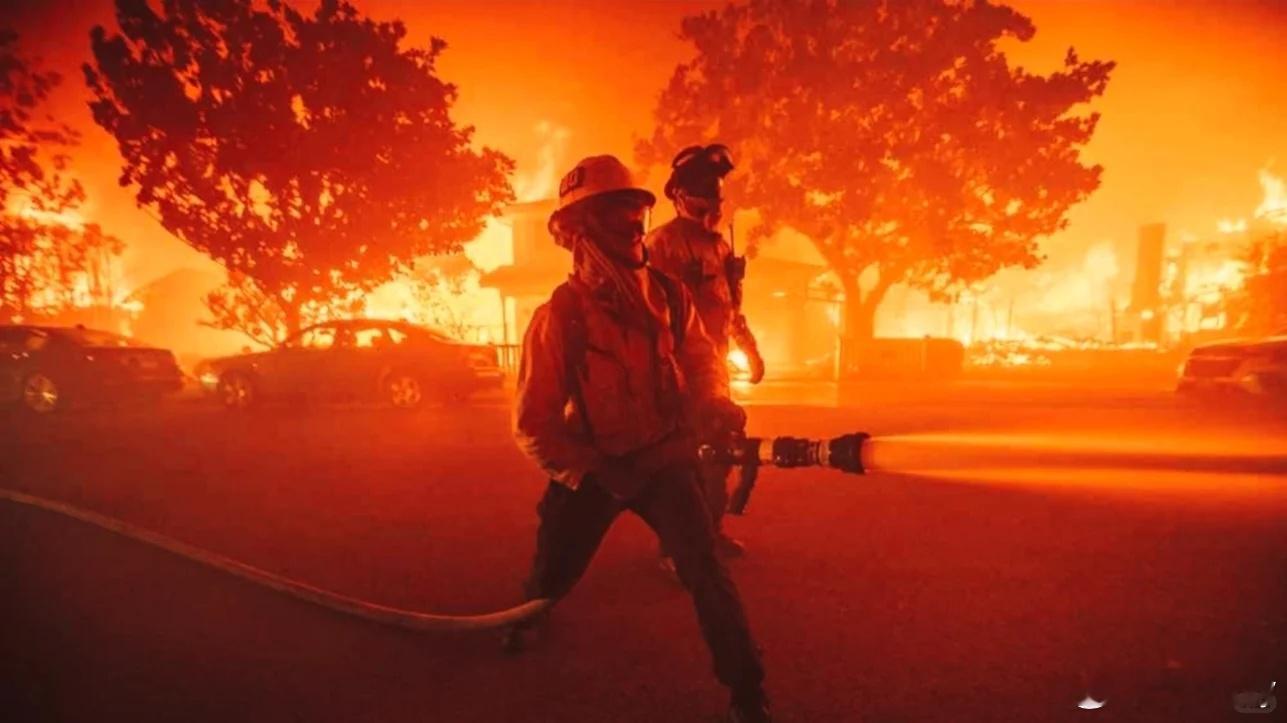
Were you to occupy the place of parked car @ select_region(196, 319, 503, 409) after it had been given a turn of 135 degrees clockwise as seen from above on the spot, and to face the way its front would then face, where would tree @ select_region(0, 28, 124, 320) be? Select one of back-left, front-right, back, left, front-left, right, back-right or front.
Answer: left

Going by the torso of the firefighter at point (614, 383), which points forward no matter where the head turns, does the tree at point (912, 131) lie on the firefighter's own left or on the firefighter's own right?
on the firefighter's own left

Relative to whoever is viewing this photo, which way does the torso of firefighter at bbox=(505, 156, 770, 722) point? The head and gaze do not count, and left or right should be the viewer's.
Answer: facing the viewer and to the right of the viewer

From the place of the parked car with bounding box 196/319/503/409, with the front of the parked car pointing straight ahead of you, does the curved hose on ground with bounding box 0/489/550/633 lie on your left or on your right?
on your left

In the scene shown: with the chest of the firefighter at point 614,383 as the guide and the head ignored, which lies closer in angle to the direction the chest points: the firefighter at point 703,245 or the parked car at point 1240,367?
the parked car

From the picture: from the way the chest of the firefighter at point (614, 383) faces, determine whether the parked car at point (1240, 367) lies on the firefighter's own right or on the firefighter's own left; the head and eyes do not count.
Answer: on the firefighter's own left

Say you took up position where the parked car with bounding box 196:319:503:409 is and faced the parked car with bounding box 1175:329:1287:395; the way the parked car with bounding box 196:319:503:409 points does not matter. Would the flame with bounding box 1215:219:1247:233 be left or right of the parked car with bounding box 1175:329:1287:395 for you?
left

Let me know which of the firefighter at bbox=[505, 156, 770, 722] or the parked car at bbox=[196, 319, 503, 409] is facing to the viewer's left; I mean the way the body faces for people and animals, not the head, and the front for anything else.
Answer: the parked car

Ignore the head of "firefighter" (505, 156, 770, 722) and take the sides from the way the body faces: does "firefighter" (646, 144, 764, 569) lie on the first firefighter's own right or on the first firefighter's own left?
on the first firefighter's own left

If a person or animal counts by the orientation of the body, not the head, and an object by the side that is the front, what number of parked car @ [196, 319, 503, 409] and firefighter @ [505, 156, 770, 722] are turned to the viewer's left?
1

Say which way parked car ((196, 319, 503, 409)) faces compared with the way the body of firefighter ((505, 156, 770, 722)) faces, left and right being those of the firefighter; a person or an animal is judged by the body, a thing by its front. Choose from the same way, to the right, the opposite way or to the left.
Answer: to the right

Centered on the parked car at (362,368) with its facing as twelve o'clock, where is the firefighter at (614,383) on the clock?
The firefighter is roughly at 9 o'clock from the parked car.

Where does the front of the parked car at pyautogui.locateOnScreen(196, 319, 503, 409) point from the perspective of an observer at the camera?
facing to the left of the viewer
